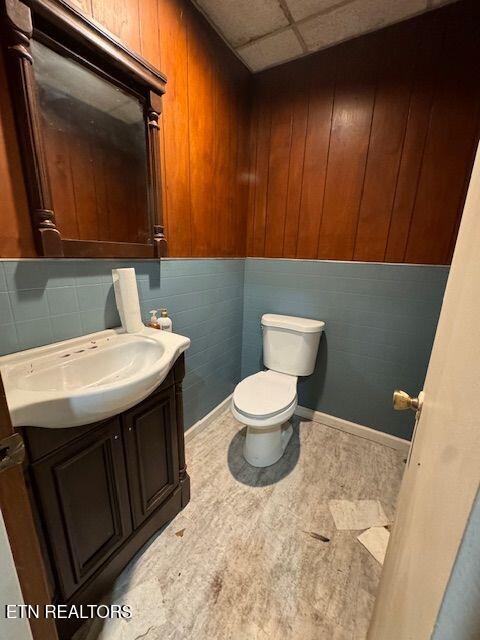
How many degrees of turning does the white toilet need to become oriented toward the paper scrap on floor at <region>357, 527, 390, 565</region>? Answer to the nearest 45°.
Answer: approximately 90° to its left

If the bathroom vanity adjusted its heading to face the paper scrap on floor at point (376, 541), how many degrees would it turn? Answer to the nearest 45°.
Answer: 0° — it already faces it

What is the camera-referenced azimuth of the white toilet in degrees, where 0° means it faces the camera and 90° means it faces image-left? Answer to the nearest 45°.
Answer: approximately 45°

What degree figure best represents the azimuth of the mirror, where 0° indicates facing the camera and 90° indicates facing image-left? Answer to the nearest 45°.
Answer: approximately 315°

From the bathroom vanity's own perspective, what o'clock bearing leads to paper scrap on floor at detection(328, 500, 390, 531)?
The paper scrap on floor is roughly at 11 o'clock from the bathroom vanity.
